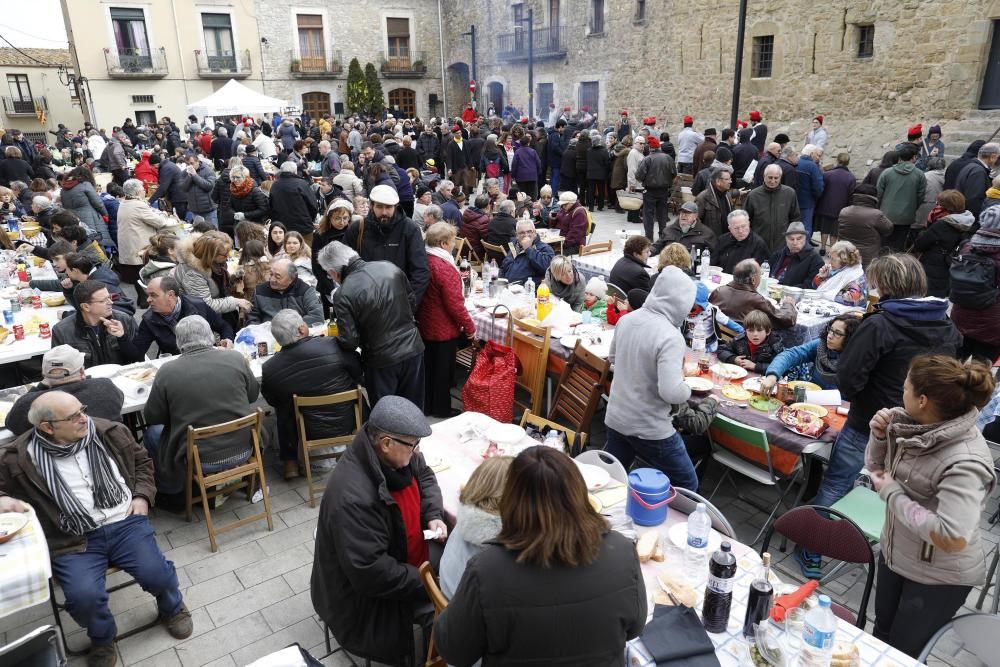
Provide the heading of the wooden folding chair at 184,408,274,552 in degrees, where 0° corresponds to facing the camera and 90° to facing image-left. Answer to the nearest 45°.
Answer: approximately 135°

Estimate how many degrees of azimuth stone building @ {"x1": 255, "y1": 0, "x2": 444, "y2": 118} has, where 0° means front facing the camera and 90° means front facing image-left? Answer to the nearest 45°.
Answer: approximately 0°

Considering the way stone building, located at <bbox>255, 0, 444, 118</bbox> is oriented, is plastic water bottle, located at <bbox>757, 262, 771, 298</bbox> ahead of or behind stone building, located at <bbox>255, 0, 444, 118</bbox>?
ahead

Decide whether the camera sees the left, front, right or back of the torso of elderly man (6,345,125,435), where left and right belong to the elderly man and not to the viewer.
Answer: back

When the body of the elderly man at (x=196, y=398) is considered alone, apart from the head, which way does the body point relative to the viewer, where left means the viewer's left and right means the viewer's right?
facing away from the viewer

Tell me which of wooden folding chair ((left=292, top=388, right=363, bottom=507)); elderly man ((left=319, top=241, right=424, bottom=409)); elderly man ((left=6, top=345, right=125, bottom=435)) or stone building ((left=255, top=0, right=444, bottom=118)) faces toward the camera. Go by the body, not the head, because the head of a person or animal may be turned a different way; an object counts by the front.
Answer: the stone building

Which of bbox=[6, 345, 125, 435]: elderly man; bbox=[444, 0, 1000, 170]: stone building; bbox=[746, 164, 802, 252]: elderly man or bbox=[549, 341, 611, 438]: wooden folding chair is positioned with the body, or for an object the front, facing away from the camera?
bbox=[6, 345, 125, 435]: elderly man

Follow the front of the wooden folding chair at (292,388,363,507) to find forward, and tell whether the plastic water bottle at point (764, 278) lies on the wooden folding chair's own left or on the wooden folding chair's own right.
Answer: on the wooden folding chair's own right

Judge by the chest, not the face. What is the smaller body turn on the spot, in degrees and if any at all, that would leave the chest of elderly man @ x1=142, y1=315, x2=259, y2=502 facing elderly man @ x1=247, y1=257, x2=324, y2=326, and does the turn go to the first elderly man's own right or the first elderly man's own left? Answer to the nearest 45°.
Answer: approximately 45° to the first elderly man's own right

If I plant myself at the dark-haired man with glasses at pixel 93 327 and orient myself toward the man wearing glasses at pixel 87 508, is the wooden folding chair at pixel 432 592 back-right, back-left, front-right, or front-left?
front-left

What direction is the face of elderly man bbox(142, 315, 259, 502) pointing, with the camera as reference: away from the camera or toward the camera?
away from the camera

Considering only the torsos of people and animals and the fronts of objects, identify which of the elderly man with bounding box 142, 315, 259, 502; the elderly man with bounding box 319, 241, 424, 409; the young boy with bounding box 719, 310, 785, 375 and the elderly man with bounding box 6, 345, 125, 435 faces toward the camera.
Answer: the young boy

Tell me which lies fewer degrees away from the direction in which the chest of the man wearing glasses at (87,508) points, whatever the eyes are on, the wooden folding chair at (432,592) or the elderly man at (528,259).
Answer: the wooden folding chair

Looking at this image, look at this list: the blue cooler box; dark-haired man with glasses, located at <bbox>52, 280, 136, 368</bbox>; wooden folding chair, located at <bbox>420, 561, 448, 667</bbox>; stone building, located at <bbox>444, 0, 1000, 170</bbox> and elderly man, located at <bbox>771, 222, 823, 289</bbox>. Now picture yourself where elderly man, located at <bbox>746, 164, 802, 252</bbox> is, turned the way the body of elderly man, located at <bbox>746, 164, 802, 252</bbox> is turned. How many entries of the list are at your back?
1

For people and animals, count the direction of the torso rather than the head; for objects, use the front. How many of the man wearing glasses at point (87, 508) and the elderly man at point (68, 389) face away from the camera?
1

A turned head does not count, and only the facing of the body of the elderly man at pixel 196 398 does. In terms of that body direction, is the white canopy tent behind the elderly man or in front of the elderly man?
in front

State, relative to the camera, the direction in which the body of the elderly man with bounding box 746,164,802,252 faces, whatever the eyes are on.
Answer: toward the camera
